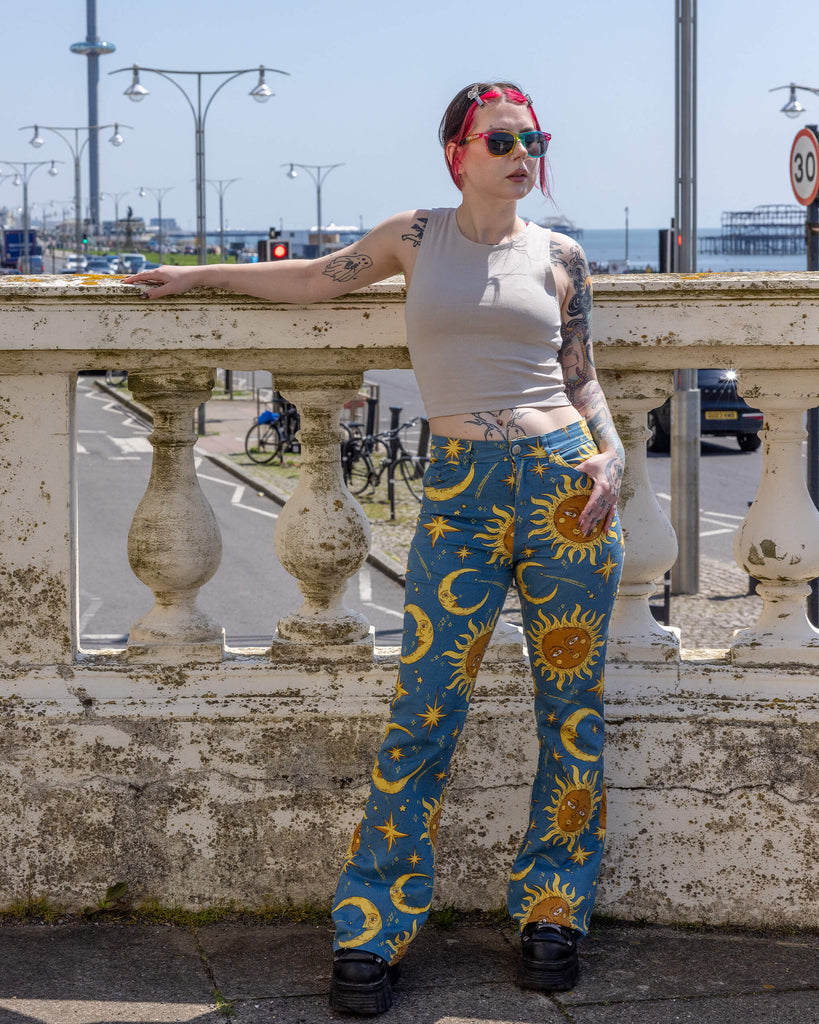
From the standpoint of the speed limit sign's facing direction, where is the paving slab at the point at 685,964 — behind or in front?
in front

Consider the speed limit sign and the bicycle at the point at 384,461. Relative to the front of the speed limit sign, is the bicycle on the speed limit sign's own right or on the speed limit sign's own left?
on the speed limit sign's own right

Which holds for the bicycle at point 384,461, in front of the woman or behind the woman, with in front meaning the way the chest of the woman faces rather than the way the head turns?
behind

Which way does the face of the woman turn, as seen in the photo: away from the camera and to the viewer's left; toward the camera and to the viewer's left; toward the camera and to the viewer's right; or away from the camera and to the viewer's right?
toward the camera and to the viewer's right

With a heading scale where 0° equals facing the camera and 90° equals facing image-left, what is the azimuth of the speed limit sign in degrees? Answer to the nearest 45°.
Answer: approximately 45°

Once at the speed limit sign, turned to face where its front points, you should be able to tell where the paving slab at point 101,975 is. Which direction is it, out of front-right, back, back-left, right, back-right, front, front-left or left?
front-left

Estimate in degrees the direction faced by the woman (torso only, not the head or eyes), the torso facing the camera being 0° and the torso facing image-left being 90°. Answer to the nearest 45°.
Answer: approximately 0°
